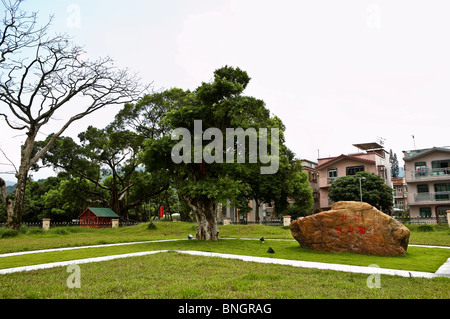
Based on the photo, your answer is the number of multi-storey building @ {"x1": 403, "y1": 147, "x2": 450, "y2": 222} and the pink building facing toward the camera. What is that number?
2

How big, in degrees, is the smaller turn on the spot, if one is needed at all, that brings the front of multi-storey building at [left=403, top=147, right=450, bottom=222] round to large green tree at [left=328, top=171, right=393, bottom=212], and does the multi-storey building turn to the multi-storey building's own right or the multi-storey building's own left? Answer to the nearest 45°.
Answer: approximately 45° to the multi-storey building's own right

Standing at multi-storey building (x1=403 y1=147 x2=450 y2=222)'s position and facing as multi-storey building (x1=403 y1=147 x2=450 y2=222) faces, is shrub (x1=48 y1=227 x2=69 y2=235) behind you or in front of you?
in front

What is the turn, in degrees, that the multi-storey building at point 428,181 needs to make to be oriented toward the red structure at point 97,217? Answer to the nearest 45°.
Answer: approximately 45° to its right

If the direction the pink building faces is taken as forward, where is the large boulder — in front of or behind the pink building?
in front

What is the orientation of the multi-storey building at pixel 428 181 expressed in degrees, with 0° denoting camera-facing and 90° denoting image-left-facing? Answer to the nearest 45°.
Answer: approximately 0°

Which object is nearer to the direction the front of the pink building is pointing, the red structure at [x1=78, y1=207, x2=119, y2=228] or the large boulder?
the large boulder

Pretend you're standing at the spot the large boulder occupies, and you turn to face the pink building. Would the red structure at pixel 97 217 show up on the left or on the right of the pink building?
left
